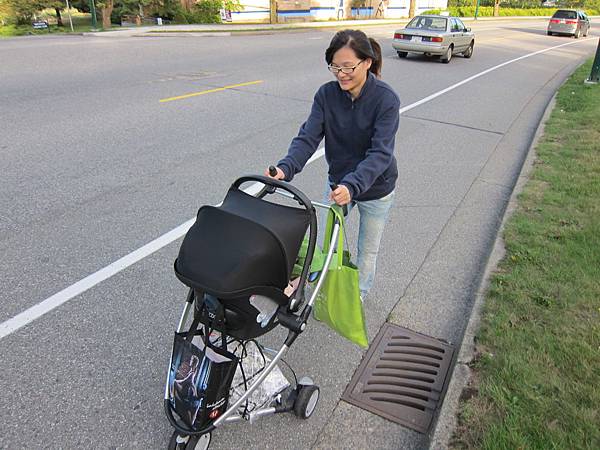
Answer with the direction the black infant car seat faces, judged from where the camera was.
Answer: facing away from the viewer and to the right of the viewer

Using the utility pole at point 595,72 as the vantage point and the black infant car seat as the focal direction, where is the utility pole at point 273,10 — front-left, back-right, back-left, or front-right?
back-right

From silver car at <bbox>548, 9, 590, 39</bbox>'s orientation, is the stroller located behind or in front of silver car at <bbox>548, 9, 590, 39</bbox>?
behind

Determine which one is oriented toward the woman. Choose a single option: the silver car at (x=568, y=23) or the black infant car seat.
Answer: the black infant car seat

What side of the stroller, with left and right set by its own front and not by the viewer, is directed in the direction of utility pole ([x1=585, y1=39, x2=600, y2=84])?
back

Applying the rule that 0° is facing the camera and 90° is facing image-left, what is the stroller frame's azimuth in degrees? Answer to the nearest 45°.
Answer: approximately 45°

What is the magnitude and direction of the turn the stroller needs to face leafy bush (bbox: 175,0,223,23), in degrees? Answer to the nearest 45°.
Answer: approximately 135° to its right

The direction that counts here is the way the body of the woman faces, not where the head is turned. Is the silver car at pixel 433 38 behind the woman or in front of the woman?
behind

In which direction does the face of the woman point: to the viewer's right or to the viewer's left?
to the viewer's left

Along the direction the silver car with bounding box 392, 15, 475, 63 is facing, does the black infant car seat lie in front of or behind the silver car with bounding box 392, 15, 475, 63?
behind

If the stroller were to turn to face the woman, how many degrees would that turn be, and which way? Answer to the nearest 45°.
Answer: approximately 180°

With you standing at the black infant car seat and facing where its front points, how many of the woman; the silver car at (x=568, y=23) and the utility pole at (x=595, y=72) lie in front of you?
3

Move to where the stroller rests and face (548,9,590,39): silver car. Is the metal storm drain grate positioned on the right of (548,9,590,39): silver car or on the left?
right
